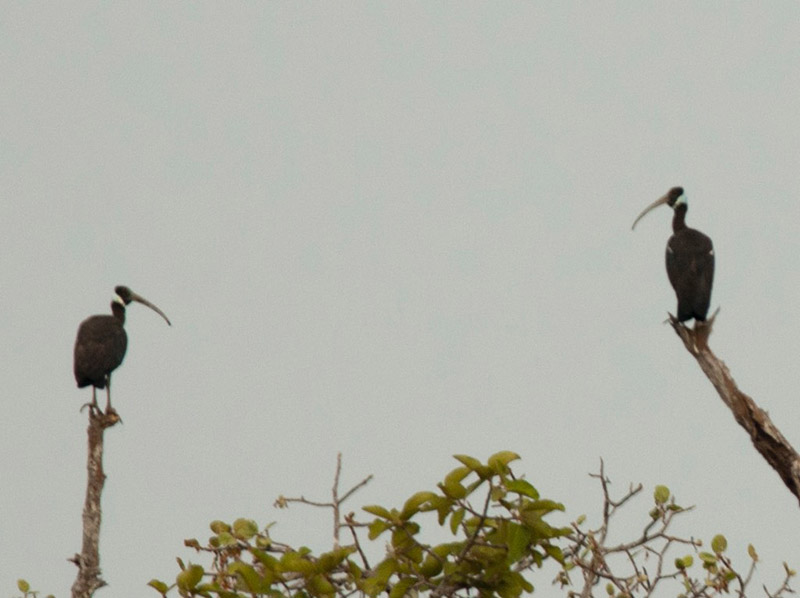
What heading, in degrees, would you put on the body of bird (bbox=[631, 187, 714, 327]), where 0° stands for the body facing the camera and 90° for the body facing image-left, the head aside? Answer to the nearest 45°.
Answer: approximately 135°

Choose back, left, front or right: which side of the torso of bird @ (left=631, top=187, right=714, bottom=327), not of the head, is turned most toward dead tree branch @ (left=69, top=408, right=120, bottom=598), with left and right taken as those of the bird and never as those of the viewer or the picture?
left

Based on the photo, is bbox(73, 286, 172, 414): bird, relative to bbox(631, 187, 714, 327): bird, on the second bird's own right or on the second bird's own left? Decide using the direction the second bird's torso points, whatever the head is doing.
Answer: on the second bird's own left
